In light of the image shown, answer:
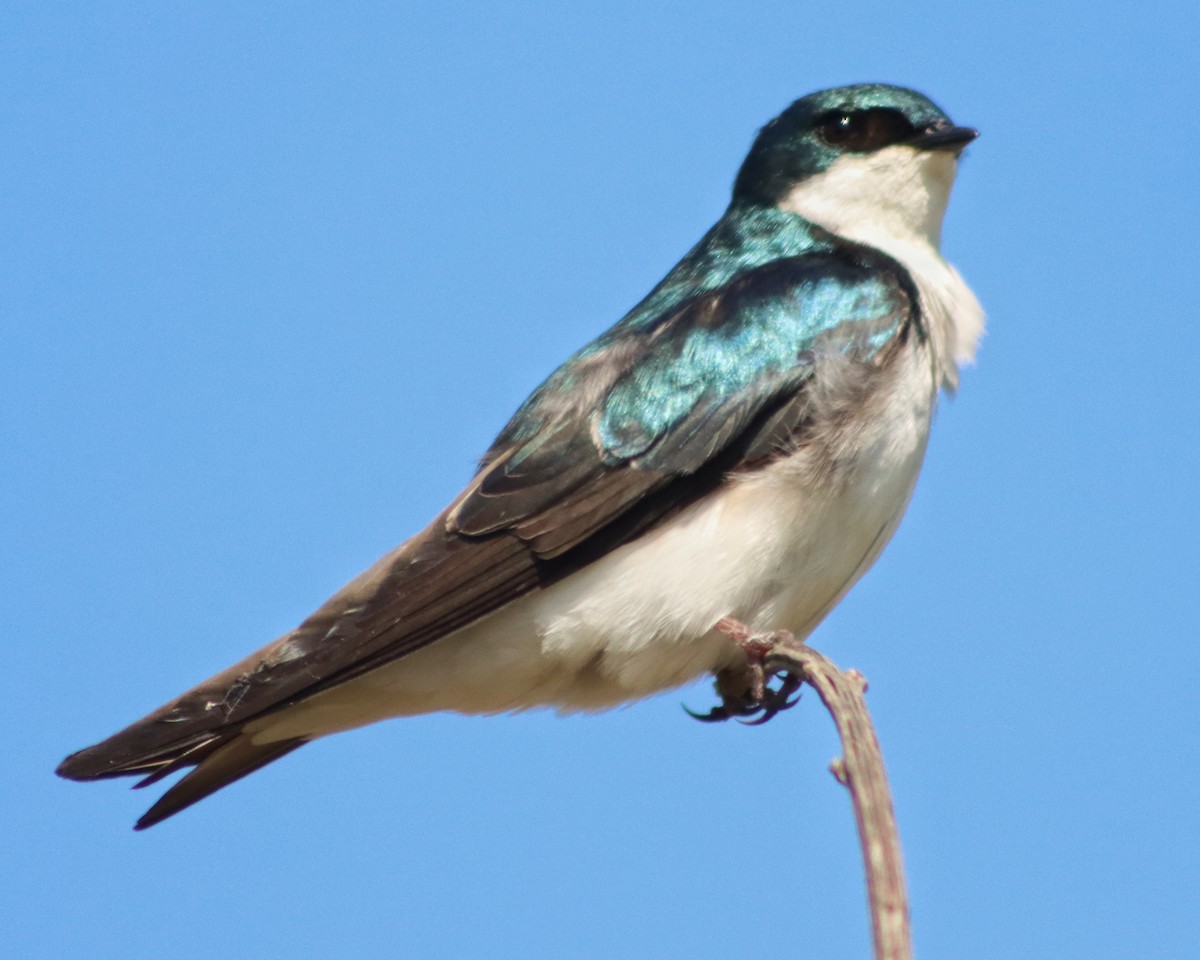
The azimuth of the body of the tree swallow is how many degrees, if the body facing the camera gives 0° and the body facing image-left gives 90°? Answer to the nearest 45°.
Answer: approximately 270°
